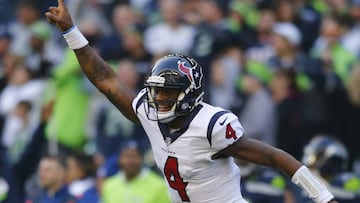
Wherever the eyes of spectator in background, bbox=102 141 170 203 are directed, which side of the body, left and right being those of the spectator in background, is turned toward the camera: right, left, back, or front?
front

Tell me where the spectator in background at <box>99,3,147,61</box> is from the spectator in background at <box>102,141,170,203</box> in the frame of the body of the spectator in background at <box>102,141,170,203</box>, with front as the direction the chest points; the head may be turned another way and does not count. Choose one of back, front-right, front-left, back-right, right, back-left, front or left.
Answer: back

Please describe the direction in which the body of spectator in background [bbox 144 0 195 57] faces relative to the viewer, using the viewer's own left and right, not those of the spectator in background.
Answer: facing the viewer

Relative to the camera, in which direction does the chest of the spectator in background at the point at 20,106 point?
toward the camera
